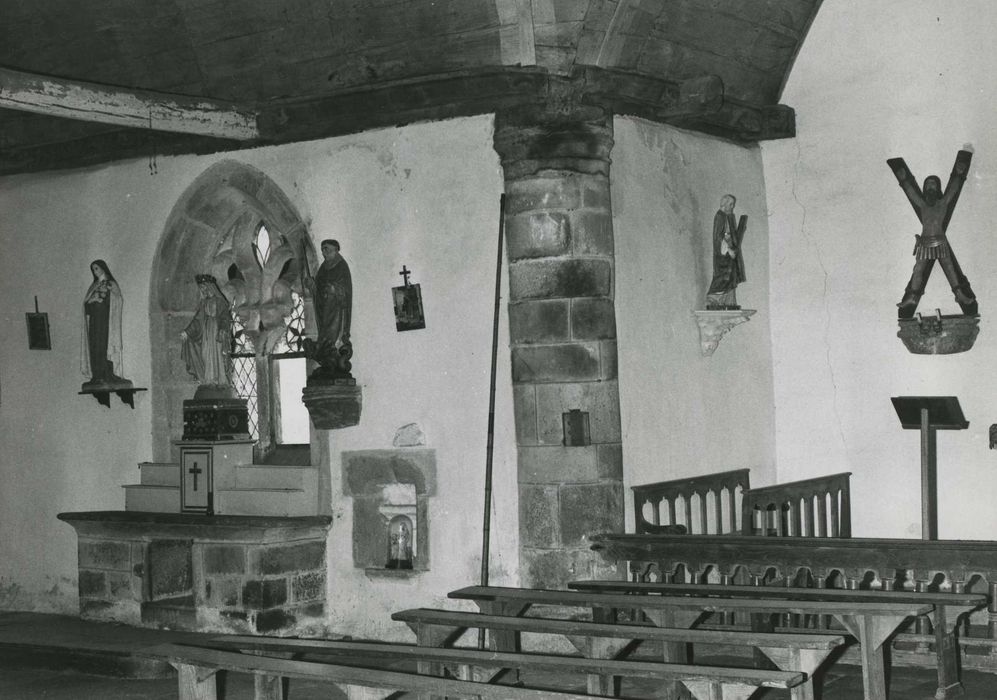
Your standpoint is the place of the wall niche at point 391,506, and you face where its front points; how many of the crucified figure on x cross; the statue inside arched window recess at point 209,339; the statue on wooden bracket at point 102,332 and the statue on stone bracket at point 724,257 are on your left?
2

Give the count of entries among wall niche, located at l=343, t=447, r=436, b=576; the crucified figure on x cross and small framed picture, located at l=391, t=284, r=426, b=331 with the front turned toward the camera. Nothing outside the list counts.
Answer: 3

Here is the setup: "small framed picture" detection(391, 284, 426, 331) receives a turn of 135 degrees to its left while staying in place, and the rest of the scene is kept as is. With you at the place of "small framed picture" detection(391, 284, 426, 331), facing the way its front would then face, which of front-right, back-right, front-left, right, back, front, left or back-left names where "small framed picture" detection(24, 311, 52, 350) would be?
left

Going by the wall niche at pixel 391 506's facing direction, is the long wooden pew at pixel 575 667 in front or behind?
in front

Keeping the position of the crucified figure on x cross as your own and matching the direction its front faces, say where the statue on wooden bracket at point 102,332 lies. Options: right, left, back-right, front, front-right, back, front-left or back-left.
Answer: right

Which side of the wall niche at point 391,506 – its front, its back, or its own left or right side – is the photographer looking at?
front

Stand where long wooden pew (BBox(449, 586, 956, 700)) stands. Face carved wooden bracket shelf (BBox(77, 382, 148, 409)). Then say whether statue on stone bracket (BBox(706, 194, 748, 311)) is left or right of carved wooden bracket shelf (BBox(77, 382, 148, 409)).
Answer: right

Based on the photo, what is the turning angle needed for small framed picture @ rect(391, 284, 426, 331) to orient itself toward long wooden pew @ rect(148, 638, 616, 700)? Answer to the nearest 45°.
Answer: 0° — it already faces it

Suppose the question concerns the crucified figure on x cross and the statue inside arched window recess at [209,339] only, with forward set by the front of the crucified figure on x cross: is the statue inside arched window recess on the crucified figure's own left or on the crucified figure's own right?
on the crucified figure's own right

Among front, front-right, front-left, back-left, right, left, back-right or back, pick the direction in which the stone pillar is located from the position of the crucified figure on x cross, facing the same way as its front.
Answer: front-right

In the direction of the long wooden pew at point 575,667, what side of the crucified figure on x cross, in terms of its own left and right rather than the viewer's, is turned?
front

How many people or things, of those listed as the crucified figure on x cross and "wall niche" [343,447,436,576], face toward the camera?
2

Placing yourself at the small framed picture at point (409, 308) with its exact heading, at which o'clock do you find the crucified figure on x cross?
The crucified figure on x cross is roughly at 9 o'clock from the small framed picture.

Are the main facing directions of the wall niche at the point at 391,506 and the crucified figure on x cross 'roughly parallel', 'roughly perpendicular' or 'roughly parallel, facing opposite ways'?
roughly parallel

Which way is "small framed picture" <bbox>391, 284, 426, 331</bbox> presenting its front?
toward the camera

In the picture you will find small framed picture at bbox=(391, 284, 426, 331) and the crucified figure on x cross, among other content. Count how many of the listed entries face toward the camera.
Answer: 2

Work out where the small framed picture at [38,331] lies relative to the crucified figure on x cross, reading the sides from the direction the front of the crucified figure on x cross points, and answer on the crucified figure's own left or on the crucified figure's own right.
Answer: on the crucified figure's own right
